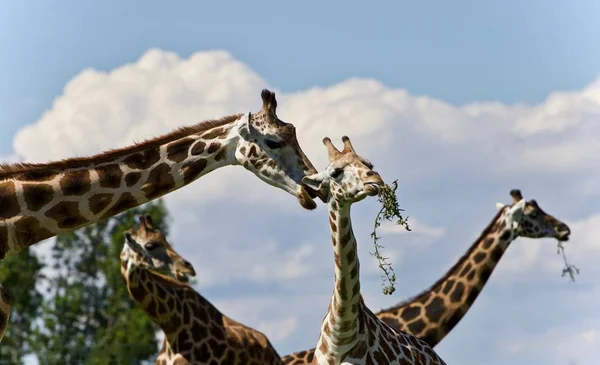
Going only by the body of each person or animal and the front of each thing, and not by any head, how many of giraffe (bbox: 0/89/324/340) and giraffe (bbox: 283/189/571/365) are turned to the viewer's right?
2

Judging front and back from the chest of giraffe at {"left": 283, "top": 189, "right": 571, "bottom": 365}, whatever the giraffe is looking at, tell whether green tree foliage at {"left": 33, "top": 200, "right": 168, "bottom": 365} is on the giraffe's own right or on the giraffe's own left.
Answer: on the giraffe's own left

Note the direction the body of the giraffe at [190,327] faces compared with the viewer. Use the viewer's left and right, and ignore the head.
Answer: facing to the left of the viewer

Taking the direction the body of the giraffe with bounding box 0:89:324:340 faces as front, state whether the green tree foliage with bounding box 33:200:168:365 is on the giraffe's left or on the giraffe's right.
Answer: on the giraffe's left

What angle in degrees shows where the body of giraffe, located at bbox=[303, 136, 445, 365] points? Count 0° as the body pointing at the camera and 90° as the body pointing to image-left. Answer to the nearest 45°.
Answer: approximately 45°

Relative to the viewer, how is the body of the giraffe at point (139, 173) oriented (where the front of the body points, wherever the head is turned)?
to the viewer's right

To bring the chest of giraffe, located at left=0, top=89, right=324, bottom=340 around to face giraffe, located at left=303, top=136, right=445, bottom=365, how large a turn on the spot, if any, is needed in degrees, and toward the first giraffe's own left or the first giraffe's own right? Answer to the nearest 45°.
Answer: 0° — it already faces it

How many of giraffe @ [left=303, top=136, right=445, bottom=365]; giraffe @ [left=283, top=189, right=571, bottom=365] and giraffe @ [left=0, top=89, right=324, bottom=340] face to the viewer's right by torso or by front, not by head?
2

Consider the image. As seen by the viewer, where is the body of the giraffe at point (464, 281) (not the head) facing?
to the viewer's right
